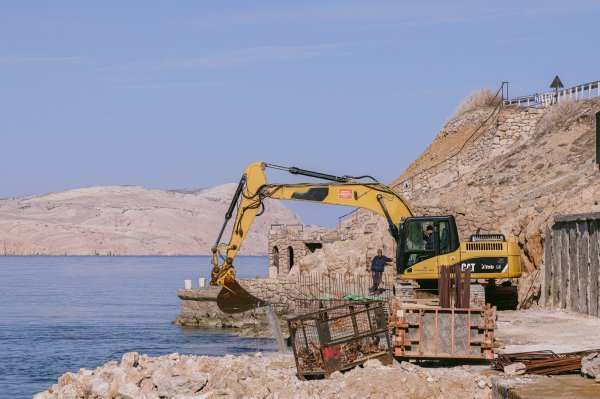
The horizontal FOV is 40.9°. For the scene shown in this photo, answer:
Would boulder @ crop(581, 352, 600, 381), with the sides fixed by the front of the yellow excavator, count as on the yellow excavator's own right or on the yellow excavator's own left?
on the yellow excavator's own left

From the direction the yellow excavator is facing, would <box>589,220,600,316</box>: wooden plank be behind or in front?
behind

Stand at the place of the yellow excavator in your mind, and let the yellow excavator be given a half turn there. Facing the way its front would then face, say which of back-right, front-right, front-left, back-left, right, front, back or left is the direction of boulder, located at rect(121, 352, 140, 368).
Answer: back-right

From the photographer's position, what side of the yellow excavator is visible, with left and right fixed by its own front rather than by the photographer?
left

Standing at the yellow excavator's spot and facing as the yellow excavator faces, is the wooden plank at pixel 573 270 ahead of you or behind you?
behind

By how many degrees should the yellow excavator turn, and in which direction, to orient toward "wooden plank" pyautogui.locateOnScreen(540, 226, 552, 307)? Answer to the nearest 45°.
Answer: approximately 135° to its right

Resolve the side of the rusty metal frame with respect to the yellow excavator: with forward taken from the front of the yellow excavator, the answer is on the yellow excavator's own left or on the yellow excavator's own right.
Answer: on the yellow excavator's own left

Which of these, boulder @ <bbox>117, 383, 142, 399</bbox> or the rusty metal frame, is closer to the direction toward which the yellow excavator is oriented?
the boulder

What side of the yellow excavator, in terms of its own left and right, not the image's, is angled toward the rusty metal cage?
left

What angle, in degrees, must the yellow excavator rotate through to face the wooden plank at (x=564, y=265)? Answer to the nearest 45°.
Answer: approximately 180°

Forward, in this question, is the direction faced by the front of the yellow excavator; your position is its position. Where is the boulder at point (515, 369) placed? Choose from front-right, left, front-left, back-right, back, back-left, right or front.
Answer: left
